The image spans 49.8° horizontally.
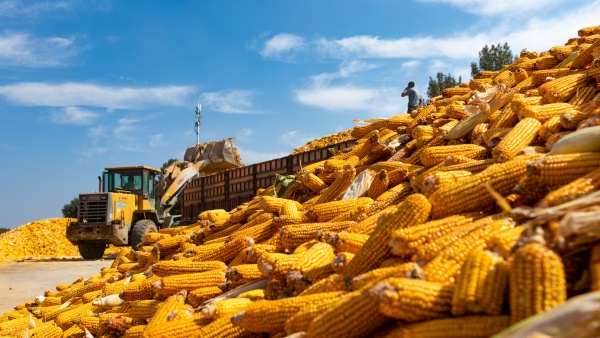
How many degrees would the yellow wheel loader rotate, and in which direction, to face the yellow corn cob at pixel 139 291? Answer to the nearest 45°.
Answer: approximately 135° to its right

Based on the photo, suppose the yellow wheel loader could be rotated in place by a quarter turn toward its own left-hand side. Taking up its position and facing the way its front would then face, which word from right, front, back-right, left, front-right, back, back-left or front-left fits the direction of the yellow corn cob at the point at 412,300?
back-left

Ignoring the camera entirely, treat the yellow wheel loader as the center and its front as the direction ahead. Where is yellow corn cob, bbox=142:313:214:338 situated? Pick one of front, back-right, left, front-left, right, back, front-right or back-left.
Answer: back-right

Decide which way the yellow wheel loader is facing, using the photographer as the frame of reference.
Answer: facing away from the viewer and to the right of the viewer

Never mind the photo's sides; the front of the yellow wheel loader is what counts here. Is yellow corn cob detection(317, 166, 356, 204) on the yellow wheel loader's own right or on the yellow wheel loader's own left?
on the yellow wheel loader's own right

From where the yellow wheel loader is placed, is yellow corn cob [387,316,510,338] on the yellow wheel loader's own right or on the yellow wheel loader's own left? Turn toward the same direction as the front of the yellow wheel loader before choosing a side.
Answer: on the yellow wheel loader's own right

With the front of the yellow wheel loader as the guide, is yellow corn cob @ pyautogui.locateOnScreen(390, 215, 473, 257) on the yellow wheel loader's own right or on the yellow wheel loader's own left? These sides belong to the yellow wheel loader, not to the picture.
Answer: on the yellow wheel loader's own right

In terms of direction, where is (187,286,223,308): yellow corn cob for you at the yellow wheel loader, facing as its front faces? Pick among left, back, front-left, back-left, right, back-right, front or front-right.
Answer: back-right

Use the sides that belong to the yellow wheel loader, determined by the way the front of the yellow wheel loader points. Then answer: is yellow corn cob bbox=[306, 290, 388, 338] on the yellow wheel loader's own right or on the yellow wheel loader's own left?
on the yellow wheel loader's own right

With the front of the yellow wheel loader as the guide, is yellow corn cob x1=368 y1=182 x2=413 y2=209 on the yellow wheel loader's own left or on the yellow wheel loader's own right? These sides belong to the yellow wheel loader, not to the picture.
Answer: on the yellow wheel loader's own right
